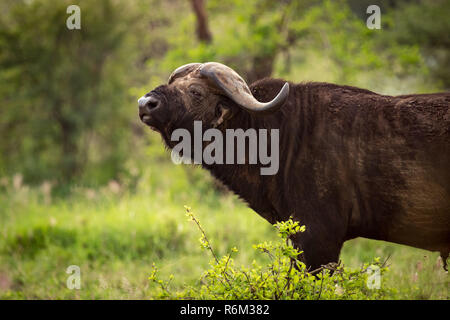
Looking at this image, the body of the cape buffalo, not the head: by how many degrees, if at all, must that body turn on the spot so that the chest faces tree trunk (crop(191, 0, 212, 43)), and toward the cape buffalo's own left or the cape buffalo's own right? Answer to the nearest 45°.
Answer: approximately 90° to the cape buffalo's own right

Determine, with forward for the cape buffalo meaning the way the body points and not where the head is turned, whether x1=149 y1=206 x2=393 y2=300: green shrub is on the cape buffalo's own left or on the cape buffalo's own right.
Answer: on the cape buffalo's own left

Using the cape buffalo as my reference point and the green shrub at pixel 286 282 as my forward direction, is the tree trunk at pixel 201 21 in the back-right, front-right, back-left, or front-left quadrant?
back-right

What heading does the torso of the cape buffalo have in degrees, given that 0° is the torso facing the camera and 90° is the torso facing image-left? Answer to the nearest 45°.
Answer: approximately 90°

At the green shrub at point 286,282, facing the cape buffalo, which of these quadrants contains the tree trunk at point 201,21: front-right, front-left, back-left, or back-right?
front-left
